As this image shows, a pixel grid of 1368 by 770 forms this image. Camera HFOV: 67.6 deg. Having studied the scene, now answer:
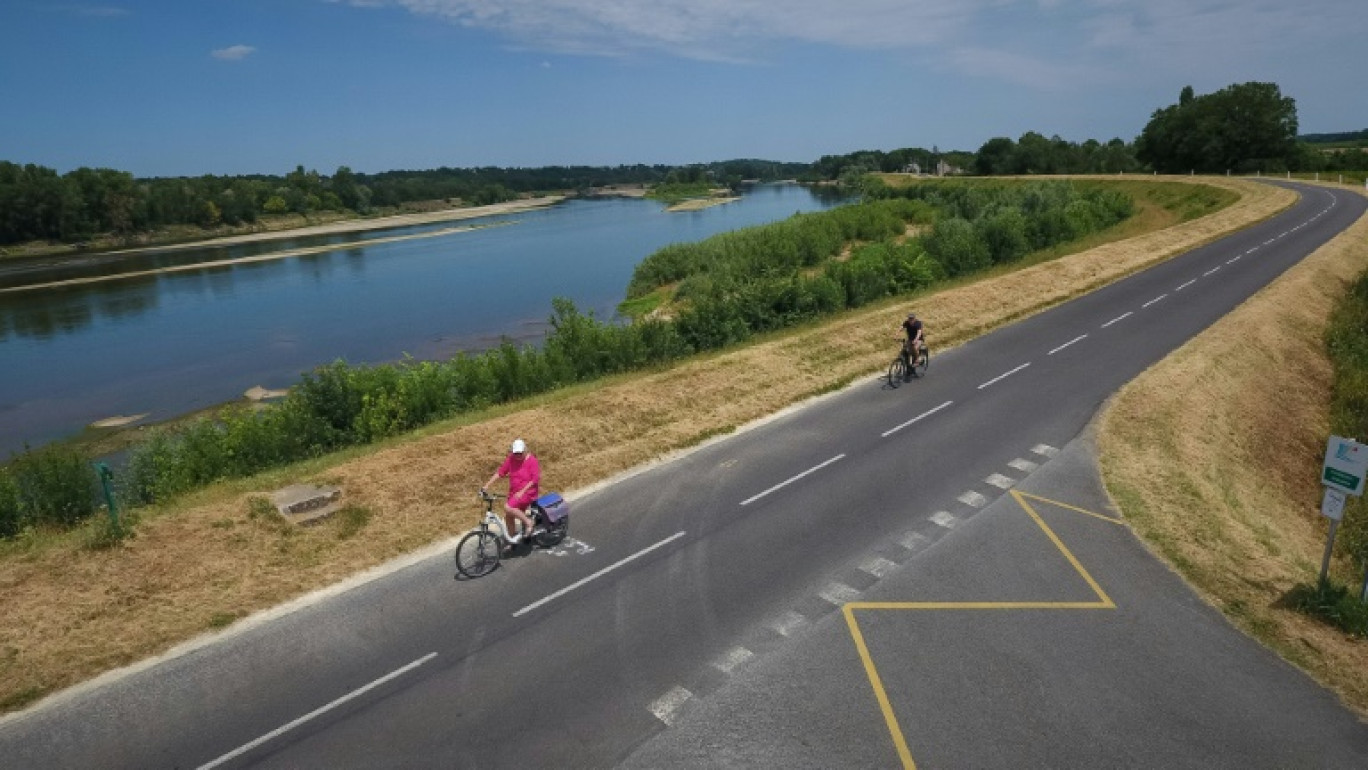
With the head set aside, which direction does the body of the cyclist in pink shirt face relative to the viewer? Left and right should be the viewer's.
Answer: facing the viewer and to the left of the viewer

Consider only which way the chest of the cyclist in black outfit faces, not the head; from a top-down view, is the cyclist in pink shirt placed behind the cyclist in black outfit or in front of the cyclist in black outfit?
in front

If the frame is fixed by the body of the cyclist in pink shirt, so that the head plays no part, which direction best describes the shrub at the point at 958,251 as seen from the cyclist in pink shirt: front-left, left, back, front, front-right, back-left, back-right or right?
back

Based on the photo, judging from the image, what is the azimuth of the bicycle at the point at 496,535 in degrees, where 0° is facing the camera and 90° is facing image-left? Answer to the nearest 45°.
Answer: approximately 45°

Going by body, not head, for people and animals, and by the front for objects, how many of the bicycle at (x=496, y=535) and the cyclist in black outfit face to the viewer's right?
0

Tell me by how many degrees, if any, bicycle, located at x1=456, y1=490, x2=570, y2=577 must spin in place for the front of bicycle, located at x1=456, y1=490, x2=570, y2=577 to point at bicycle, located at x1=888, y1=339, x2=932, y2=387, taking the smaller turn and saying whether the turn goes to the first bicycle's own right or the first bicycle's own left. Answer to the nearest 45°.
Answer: approximately 180°

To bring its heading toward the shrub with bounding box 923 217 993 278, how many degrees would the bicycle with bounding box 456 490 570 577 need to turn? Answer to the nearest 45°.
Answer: approximately 180°

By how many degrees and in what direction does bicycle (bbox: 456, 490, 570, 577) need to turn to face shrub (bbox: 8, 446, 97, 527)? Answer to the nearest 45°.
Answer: approximately 90° to its right

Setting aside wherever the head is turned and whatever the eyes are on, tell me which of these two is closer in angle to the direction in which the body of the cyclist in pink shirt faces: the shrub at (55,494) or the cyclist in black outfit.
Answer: the shrub

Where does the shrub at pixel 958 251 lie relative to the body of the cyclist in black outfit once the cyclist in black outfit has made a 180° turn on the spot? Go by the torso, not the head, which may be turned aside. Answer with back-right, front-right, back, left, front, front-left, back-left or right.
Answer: front-left

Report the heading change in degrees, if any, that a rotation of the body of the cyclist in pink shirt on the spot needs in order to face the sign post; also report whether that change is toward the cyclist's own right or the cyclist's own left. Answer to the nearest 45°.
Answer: approximately 90° to the cyclist's own left

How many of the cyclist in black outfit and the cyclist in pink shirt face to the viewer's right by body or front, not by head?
0

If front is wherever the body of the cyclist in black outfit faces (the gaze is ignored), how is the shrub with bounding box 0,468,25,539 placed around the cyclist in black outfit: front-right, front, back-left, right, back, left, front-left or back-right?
front

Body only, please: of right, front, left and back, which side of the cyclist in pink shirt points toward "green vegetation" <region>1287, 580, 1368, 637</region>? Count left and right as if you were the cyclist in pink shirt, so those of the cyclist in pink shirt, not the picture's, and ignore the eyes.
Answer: left

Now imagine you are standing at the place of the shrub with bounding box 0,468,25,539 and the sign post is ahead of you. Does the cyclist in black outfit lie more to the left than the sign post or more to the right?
left

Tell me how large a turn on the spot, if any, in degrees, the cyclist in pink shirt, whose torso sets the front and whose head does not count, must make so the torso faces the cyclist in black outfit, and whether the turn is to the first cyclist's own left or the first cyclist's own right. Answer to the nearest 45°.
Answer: approximately 180°
